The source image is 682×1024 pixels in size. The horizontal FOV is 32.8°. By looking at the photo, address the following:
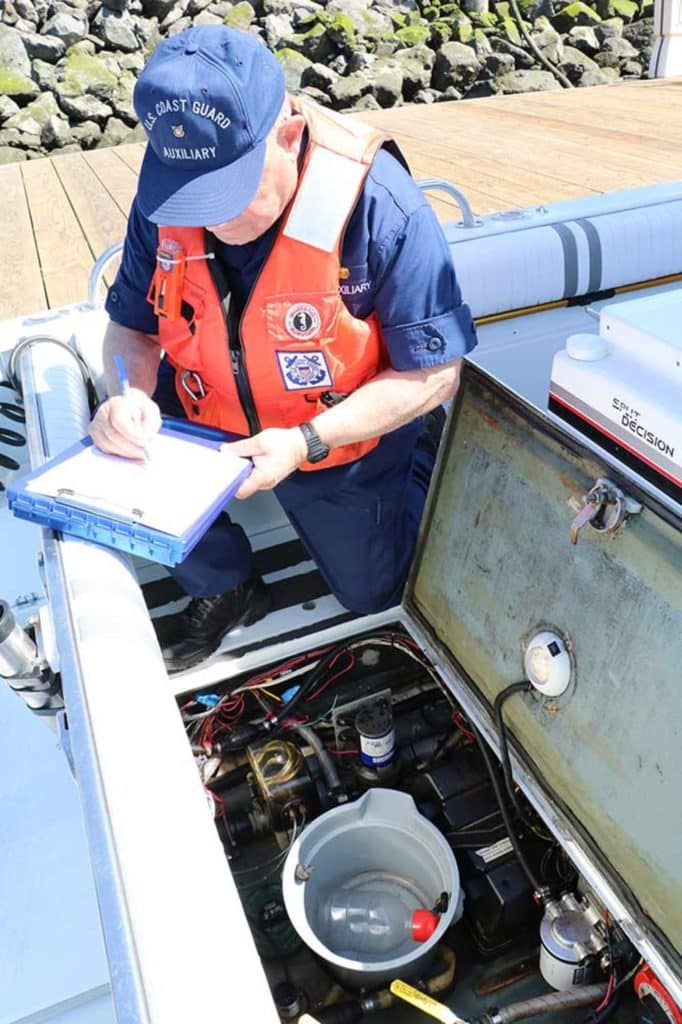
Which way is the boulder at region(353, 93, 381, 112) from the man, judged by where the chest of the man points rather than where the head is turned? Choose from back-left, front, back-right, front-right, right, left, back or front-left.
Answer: back-right

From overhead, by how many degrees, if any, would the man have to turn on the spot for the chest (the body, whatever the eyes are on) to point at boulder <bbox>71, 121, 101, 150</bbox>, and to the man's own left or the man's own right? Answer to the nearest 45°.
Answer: approximately 135° to the man's own right

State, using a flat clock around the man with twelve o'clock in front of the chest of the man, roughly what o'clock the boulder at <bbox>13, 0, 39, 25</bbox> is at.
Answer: The boulder is roughly at 4 o'clock from the man.

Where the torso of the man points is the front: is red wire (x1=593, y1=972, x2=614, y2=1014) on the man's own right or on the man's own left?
on the man's own left

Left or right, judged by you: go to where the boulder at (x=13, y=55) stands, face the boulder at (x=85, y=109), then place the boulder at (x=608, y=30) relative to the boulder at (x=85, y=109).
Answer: left

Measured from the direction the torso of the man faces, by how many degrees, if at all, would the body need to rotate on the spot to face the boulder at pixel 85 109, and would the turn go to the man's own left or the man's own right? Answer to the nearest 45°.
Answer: approximately 135° to the man's own right

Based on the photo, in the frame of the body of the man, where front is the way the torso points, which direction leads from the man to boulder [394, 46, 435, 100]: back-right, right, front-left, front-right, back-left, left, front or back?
back-right

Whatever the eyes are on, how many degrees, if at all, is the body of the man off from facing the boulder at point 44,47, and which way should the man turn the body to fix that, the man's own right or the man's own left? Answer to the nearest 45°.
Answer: approximately 135° to the man's own right

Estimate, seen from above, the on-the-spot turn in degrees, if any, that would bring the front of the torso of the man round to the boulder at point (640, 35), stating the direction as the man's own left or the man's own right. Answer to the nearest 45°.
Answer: approximately 135° to the man's own right

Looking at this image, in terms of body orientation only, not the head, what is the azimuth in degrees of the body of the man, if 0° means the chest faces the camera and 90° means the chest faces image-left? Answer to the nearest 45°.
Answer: approximately 45°

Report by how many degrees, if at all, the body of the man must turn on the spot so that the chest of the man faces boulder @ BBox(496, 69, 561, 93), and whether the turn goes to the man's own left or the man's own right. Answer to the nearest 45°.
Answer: approximately 135° to the man's own right

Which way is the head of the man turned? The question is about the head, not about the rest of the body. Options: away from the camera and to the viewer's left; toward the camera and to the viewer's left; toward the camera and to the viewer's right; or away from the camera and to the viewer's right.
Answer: toward the camera and to the viewer's left

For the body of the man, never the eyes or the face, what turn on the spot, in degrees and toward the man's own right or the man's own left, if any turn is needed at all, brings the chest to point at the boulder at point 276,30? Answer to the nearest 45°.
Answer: approximately 135° to the man's own right

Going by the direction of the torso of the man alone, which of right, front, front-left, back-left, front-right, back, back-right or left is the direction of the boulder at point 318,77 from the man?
back-right
